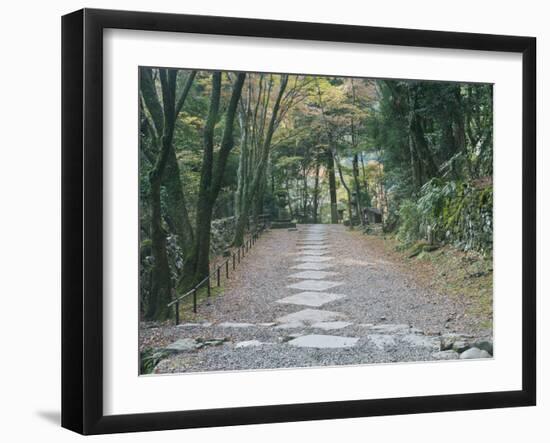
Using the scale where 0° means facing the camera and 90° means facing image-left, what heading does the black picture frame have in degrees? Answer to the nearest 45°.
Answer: approximately 315°
